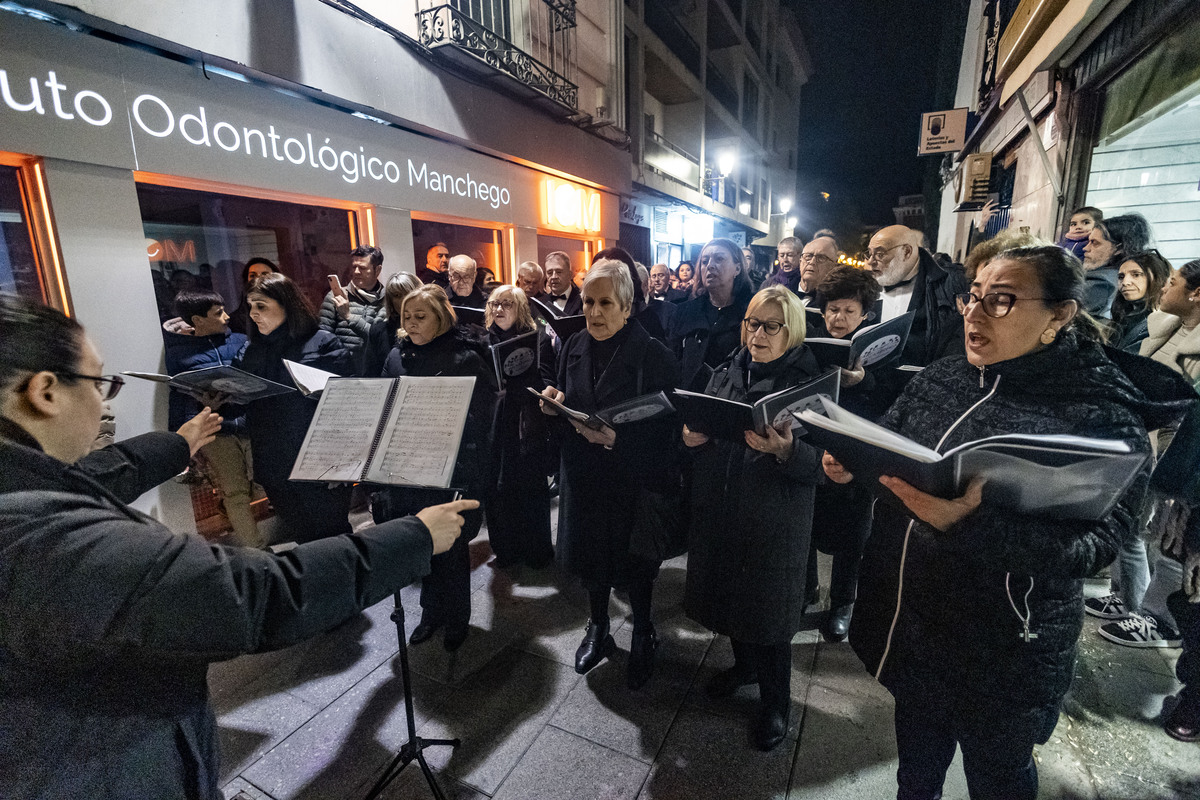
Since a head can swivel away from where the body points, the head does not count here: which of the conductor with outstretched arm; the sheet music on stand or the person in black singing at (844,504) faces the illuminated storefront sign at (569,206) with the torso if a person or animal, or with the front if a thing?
the conductor with outstretched arm

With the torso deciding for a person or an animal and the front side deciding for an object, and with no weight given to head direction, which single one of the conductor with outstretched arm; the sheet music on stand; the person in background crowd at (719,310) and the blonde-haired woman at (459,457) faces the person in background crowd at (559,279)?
the conductor with outstretched arm

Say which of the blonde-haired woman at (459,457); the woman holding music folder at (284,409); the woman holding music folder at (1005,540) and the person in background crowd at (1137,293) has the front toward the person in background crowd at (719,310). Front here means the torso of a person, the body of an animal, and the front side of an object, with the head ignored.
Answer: the person in background crowd at (1137,293)

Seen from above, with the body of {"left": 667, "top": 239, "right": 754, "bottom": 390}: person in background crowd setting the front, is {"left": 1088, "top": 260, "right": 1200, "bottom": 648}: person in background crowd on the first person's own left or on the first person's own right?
on the first person's own left

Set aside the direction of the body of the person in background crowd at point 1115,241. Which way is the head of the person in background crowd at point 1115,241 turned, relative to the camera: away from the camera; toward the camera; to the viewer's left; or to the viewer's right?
to the viewer's left

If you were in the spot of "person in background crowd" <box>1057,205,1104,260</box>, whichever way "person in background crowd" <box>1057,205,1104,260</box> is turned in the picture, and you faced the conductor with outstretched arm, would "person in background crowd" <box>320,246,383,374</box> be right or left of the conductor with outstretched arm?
right

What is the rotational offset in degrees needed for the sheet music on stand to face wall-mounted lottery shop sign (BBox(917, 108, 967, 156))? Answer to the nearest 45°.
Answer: approximately 180°

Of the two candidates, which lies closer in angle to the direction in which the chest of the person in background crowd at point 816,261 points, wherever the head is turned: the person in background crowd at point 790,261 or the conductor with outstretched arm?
the conductor with outstretched arm

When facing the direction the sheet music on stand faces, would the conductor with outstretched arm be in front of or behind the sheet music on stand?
in front

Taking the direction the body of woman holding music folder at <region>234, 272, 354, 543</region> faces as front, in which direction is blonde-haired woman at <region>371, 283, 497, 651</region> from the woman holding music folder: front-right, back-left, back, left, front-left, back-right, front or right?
left
